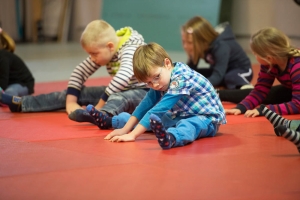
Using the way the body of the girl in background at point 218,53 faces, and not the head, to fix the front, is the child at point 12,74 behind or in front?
in front

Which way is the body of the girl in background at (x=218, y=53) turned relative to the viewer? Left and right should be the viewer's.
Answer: facing to the left of the viewer

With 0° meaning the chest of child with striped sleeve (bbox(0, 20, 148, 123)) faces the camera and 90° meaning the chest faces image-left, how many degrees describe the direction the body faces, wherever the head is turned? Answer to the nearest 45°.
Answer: approximately 45°

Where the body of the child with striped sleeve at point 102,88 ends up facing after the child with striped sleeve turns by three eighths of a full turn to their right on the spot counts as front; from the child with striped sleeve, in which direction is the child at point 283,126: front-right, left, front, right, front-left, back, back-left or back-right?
back-right

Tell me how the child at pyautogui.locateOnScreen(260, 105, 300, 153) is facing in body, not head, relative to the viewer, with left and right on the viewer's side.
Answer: facing to the left of the viewer

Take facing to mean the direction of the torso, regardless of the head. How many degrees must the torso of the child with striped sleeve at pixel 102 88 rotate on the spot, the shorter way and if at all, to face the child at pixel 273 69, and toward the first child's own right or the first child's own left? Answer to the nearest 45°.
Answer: approximately 135° to the first child's own left

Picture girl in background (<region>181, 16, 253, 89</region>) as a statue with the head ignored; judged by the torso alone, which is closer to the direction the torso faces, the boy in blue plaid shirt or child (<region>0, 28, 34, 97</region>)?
the child

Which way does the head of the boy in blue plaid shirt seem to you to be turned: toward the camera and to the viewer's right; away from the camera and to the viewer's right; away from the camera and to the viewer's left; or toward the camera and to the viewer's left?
toward the camera and to the viewer's left
